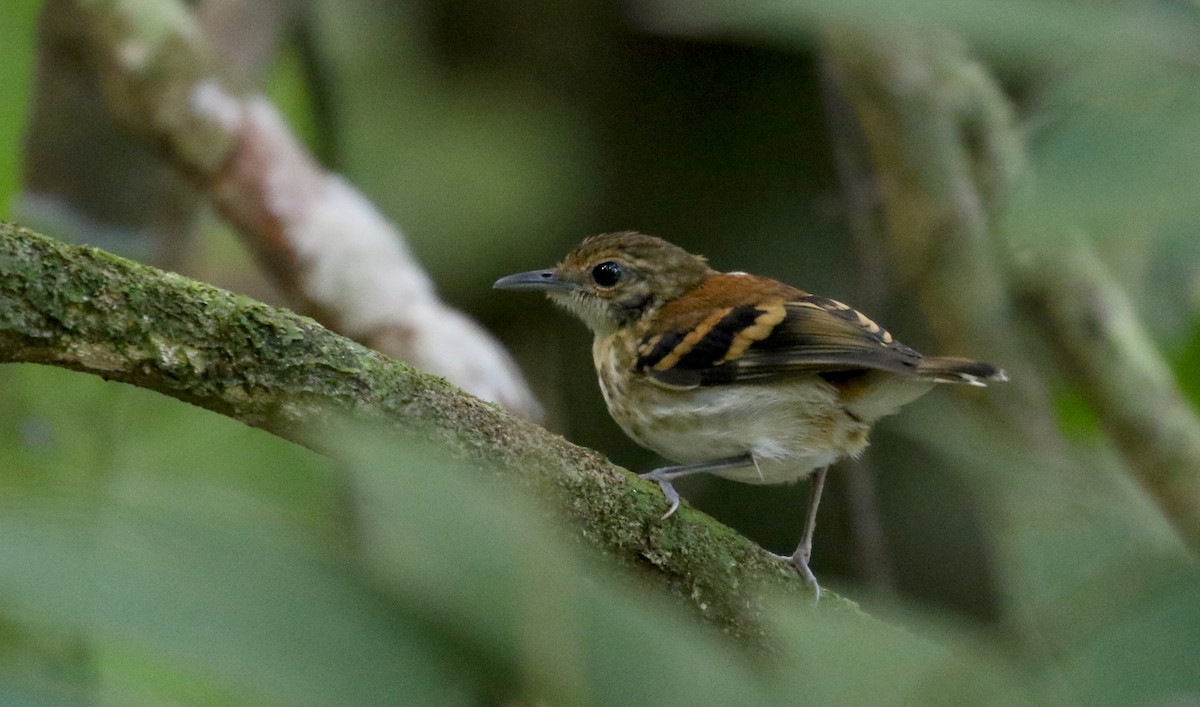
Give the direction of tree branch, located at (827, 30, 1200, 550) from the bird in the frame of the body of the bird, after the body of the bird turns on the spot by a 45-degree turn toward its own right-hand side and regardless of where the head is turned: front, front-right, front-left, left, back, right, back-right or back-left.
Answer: right

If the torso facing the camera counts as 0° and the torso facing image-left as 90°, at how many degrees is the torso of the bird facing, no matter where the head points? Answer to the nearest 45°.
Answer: approximately 90°

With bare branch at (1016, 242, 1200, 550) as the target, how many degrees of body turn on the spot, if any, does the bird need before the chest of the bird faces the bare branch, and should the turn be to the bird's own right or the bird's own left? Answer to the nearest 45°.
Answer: approximately 135° to the bird's own right
